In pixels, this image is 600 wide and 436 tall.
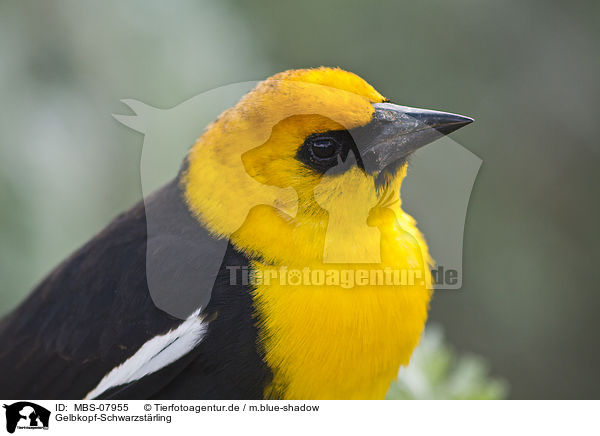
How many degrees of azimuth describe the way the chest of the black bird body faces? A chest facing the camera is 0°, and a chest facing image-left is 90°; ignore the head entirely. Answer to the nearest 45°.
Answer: approximately 270°
